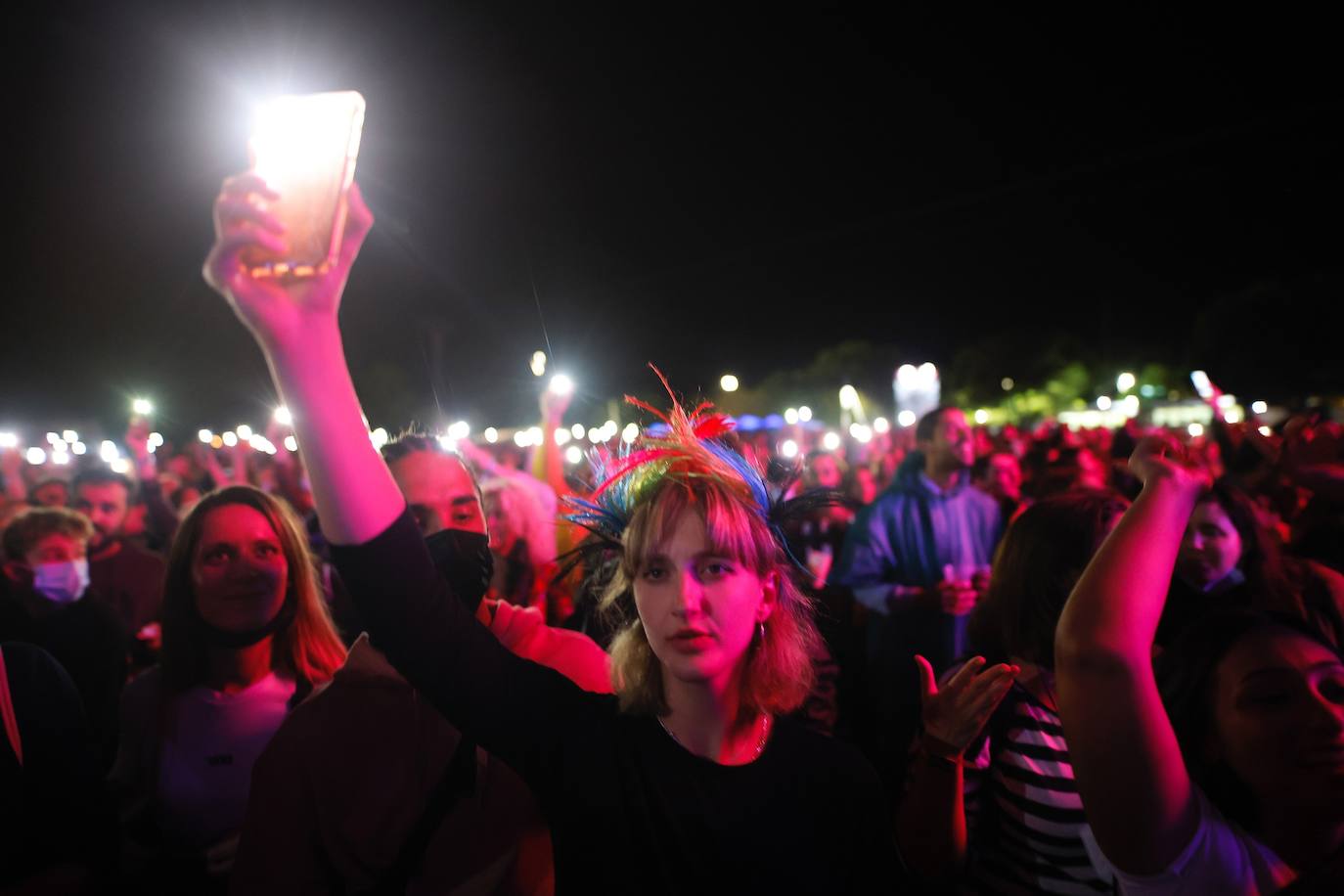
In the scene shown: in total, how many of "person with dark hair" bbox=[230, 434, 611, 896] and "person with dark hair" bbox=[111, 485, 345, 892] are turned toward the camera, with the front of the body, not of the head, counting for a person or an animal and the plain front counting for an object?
2

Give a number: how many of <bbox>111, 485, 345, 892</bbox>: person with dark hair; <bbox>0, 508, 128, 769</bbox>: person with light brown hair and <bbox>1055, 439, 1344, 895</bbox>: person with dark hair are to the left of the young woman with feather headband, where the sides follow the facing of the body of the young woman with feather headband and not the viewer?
1

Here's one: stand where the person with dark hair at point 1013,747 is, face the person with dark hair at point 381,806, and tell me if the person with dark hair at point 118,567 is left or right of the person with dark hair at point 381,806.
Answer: right

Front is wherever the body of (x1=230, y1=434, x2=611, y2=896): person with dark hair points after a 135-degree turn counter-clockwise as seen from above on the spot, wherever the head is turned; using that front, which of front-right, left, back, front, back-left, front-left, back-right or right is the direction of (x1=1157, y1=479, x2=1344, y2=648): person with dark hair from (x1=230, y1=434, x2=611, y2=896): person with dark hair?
front-right

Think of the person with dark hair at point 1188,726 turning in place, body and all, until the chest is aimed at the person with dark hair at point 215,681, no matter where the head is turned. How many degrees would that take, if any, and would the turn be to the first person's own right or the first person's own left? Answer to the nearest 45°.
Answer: approximately 135° to the first person's own right

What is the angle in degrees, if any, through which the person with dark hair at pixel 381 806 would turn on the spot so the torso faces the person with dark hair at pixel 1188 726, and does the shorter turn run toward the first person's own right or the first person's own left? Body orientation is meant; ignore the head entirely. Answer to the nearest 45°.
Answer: approximately 45° to the first person's own left
